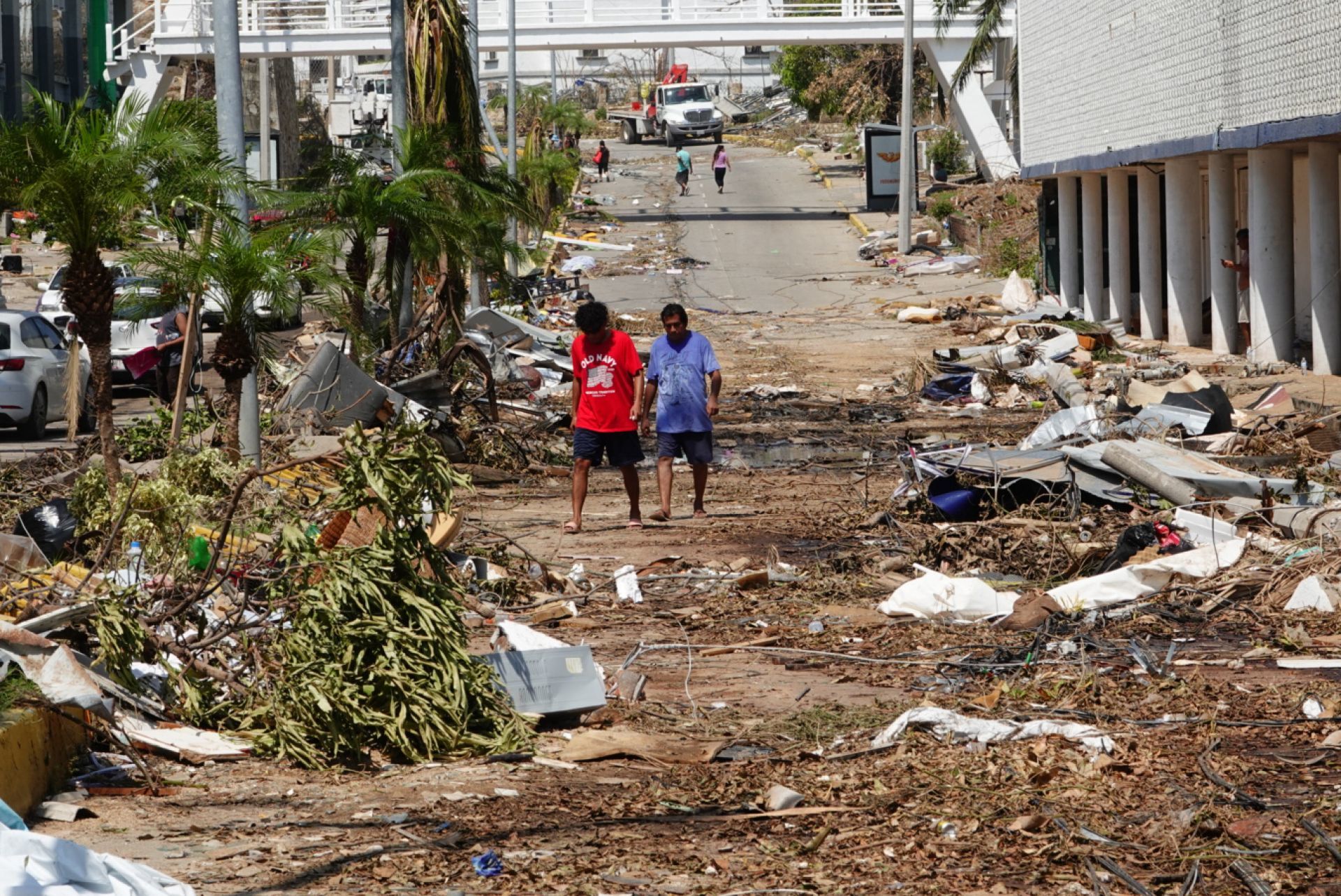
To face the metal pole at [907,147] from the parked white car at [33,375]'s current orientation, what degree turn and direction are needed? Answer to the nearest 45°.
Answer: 0° — it already faces it

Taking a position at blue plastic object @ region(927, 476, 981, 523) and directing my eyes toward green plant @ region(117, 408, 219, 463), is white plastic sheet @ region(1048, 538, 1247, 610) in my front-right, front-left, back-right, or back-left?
back-left

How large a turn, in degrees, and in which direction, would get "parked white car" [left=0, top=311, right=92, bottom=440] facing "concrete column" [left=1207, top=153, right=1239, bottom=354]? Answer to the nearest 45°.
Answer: approximately 45° to its right

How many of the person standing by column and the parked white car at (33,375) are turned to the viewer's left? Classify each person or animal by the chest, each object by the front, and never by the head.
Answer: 1

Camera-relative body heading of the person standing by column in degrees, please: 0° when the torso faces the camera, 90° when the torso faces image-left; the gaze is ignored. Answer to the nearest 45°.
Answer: approximately 90°

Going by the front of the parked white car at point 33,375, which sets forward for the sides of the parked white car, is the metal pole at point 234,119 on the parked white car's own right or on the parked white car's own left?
on the parked white car's own right

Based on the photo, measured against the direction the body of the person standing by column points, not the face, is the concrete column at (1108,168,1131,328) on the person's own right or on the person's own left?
on the person's own right

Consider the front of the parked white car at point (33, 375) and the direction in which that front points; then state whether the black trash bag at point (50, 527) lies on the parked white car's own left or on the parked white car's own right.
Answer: on the parked white car's own right

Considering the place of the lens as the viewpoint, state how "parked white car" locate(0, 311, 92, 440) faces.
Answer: facing away from the viewer and to the right of the viewer

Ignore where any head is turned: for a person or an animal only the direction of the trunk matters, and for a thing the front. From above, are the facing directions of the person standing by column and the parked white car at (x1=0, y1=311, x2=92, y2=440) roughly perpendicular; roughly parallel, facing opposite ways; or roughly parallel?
roughly perpendicular
